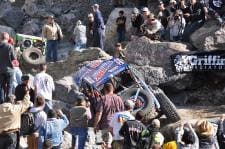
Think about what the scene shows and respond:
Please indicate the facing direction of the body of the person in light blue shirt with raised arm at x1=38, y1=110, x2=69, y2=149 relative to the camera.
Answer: away from the camera

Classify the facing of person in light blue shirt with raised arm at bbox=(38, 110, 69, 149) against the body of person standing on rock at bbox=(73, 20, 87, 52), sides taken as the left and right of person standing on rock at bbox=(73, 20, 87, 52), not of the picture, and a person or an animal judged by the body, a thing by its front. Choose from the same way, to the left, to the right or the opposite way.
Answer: the opposite way

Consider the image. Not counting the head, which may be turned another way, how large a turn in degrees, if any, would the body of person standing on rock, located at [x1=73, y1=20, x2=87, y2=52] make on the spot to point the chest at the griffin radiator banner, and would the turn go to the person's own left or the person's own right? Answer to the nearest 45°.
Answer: approximately 45° to the person's own left

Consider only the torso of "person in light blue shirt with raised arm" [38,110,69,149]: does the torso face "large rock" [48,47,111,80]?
yes

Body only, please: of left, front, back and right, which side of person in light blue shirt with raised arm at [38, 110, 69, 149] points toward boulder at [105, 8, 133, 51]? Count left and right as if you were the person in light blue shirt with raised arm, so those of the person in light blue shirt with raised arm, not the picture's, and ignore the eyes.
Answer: front

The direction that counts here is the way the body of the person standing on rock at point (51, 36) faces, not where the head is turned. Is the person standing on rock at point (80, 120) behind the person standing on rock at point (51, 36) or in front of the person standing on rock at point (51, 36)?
in front

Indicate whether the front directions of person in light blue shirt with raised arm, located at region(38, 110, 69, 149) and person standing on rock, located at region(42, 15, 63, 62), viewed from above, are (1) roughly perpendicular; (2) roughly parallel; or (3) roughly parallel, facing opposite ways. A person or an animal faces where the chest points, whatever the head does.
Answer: roughly parallel, facing opposite ways

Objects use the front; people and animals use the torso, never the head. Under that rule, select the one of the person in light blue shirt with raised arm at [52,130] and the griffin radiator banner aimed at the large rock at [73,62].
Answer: the person in light blue shirt with raised arm

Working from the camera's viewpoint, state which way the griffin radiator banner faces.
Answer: facing the viewer

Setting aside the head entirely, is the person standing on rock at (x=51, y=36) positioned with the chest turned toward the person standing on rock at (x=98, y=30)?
no

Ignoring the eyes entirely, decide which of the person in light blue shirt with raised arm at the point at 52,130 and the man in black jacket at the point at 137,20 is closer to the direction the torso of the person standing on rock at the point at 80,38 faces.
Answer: the person in light blue shirt with raised arm

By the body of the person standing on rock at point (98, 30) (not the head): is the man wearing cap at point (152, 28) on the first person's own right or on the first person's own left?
on the first person's own left

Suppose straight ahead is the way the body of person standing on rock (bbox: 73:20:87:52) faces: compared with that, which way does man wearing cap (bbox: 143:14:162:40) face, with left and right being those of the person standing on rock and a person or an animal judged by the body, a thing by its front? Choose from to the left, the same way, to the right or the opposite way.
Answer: the same way

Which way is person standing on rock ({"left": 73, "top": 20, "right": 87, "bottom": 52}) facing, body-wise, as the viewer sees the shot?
toward the camera

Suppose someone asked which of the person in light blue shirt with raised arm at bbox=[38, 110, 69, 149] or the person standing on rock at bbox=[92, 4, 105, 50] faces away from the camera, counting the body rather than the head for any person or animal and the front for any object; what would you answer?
the person in light blue shirt with raised arm at bbox=[38, 110, 69, 149]

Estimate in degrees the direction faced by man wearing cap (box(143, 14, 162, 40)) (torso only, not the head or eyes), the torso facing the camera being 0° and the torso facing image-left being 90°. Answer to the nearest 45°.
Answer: approximately 0°
